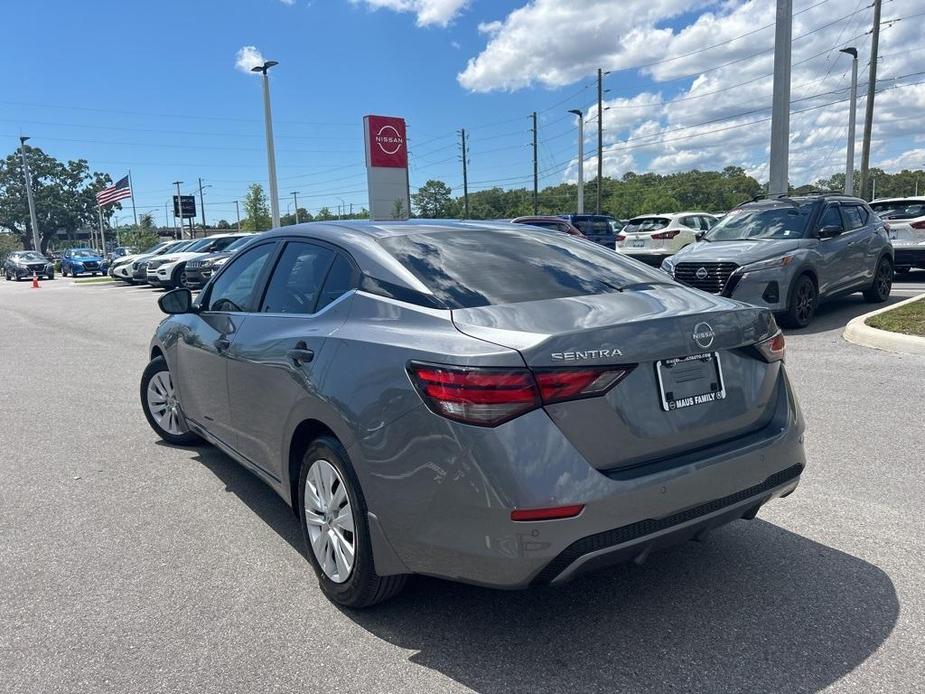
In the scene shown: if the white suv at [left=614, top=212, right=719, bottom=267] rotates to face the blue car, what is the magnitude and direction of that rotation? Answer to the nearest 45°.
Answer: approximately 135° to its left

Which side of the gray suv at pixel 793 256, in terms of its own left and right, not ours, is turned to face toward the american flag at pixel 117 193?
right

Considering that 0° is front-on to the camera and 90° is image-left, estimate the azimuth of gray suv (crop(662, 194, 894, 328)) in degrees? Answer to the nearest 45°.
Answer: approximately 45°

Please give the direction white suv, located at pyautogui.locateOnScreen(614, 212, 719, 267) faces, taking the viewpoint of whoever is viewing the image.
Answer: facing away from the viewer and to the right of the viewer

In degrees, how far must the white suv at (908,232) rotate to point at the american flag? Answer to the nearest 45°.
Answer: approximately 90° to its left

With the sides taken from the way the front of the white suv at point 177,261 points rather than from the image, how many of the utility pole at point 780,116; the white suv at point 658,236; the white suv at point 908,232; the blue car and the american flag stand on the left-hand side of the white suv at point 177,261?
3

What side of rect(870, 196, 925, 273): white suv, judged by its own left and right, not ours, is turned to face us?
back

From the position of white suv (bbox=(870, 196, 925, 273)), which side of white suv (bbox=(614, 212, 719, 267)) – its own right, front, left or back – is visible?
right

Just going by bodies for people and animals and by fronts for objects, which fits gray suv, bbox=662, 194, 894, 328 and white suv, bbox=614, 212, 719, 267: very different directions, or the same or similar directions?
very different directions

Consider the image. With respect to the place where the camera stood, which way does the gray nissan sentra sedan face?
facing away from the viewer and to the left of the viewer

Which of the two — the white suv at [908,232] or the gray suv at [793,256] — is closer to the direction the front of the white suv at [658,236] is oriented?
the white suv

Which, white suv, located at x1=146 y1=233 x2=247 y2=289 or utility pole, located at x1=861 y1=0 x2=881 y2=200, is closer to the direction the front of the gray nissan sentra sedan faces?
the white suv
